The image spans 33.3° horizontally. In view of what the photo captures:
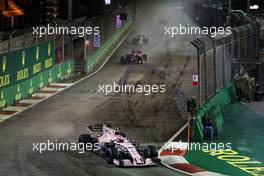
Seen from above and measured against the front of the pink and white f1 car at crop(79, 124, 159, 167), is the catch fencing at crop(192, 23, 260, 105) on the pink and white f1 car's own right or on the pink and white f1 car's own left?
on the pink and white f1 car's own left

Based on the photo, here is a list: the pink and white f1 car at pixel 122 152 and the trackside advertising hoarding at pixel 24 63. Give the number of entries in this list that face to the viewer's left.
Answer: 0

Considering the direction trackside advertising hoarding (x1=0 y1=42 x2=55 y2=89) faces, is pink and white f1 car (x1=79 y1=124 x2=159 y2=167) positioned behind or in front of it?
in front

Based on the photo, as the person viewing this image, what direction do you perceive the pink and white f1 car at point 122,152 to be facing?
facing the viewer and to the right of the viewer

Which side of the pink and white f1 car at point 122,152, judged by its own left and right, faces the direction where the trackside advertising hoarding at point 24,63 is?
back

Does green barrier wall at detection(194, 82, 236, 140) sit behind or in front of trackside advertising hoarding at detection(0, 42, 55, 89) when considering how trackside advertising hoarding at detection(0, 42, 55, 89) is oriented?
in front

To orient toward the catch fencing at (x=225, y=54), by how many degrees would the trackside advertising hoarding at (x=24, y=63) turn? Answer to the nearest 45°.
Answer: approximately 45° to its left
